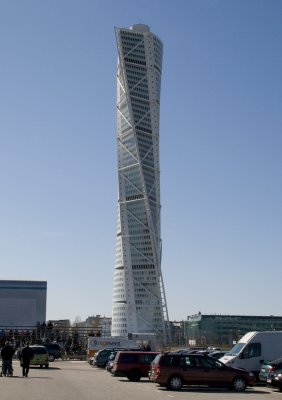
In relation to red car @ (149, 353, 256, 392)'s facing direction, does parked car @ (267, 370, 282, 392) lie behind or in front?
in front

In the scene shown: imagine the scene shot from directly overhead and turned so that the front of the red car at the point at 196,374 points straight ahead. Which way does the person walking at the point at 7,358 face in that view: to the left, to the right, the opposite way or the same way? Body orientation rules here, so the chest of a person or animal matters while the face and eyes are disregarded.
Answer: to the left

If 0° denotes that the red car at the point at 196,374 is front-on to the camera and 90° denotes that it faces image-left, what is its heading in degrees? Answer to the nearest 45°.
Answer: approximately 270°

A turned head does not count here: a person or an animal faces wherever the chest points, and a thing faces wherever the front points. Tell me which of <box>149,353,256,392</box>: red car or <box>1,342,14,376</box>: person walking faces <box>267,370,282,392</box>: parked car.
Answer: the red car

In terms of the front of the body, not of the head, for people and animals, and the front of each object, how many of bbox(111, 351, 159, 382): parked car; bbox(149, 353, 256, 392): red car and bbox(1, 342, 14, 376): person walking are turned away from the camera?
1

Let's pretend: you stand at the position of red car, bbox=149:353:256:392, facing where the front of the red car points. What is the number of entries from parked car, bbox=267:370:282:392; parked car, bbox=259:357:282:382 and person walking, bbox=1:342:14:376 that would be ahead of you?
2

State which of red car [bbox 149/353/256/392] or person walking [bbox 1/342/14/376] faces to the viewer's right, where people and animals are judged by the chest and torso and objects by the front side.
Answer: the red car

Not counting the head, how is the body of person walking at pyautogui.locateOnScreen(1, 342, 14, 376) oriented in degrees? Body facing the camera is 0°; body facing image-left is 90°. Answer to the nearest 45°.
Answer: approximately 180°

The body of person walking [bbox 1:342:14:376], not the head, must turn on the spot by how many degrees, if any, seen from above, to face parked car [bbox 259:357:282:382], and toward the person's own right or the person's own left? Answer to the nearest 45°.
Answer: approximately 135° to the person's own right

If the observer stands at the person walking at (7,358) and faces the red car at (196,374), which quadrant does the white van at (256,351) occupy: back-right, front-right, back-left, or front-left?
front-left

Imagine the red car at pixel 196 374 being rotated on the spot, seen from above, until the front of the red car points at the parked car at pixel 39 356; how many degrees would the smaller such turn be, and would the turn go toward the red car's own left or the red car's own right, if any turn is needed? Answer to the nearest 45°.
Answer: approximately 135° to the red car's own left

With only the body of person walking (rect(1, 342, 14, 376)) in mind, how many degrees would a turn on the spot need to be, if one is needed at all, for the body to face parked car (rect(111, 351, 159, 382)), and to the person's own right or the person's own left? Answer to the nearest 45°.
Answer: approximately 90° to the person's own right

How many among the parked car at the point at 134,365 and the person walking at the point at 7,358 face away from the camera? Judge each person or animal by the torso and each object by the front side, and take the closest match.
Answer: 1
